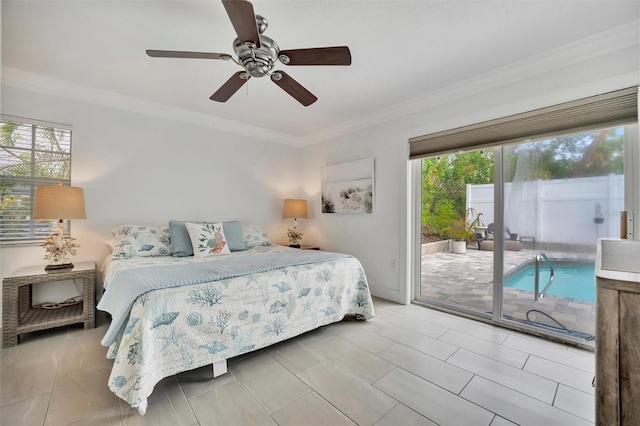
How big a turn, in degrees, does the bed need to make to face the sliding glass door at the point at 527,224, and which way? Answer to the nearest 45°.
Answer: approximately 45° to its left

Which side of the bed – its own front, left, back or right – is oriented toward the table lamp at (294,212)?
left

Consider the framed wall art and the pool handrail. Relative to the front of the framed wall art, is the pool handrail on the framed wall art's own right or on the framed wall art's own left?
on the framed wall art's own left

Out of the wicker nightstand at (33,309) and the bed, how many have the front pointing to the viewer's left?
0

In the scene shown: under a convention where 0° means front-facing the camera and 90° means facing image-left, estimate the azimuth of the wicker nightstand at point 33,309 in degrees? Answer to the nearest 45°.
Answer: approximately 315°

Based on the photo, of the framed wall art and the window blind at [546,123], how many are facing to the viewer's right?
0

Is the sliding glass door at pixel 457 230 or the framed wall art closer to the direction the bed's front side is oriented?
the sliding glass door

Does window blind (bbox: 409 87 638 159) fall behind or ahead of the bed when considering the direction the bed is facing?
ahead

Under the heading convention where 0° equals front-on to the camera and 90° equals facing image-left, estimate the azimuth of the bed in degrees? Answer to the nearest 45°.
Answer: approximately 315°

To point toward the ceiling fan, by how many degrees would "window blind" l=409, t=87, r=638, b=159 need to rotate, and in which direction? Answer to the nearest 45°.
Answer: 0° — it already faces it

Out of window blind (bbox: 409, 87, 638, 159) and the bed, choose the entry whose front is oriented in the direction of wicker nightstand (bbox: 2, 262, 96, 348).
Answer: the window blind
